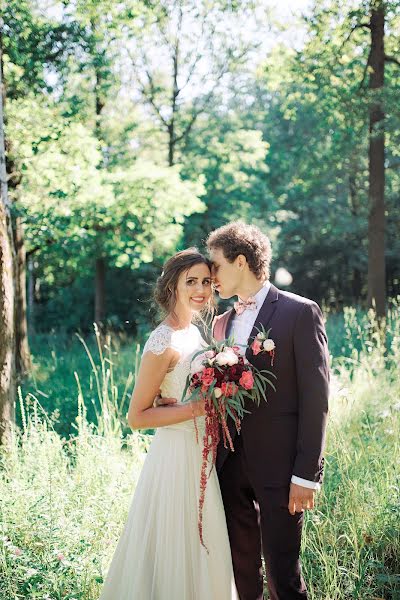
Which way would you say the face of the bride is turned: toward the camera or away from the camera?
toward the camera

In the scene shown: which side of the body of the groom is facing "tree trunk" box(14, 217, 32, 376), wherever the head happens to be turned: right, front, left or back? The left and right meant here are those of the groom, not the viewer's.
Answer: right

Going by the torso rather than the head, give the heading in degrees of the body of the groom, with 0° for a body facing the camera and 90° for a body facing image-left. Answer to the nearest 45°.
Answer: approximately 45°

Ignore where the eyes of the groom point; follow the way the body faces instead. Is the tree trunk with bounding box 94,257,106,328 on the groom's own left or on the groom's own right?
on the groom's own right
